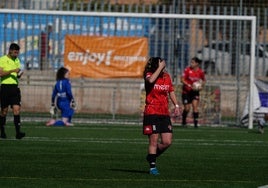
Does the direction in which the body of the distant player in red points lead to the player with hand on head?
yes

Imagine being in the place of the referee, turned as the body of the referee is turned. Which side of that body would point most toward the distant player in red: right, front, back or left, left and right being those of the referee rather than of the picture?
left

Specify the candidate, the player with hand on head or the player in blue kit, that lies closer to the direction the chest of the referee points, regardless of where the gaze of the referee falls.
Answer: the player with hand on head

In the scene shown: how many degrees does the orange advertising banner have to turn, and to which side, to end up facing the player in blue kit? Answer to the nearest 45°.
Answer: approximately 45° to its right
